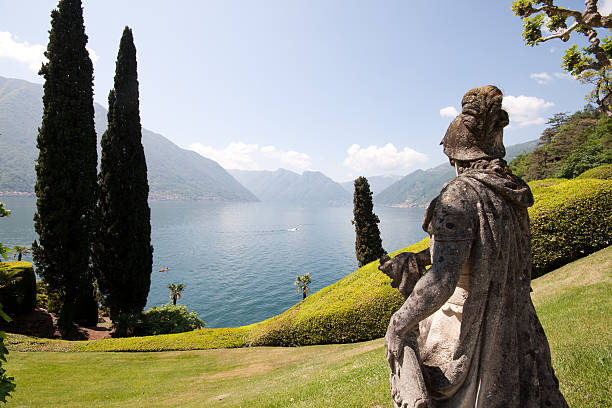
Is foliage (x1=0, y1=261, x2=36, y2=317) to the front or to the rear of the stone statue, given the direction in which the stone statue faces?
to the front

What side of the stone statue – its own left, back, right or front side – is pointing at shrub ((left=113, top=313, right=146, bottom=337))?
front

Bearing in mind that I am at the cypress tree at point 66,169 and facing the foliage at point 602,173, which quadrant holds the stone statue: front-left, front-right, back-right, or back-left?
front-right

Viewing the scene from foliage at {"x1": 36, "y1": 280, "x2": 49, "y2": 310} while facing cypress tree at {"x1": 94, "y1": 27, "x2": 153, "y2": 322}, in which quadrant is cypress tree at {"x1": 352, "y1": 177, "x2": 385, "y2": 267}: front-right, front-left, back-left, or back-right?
front-left

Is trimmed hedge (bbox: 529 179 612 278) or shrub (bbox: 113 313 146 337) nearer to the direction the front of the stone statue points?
the shrub

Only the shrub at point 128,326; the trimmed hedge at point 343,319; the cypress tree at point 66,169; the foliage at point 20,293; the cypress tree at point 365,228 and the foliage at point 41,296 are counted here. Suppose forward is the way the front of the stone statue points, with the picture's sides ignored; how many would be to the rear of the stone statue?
0

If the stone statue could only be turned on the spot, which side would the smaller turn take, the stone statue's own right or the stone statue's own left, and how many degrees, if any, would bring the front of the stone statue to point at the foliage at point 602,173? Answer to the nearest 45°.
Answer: approximately 45° to the stone statue's own right

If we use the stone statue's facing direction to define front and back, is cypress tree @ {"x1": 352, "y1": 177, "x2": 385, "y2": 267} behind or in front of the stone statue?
in front

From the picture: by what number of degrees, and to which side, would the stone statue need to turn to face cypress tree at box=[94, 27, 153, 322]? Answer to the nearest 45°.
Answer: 0° — it already faces it

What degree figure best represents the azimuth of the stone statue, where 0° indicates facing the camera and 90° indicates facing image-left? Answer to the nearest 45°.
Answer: approximately 135°

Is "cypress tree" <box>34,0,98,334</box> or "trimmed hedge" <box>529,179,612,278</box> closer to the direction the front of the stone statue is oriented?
the cypress tree
